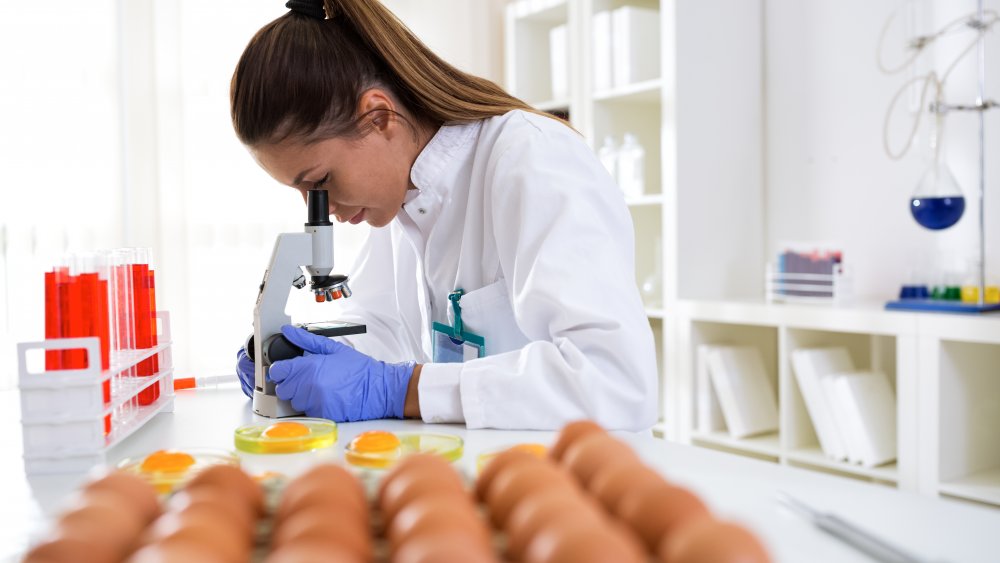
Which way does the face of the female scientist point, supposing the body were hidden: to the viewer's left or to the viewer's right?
to the viewer's left

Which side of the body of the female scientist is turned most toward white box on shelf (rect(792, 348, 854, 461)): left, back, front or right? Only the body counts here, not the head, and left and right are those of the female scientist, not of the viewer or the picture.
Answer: back

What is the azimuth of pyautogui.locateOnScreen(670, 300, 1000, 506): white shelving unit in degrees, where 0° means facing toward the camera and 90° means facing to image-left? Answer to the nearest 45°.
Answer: approximately 45°

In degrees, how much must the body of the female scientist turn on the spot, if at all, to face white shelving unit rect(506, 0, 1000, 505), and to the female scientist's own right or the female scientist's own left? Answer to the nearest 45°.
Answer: approximately 180°

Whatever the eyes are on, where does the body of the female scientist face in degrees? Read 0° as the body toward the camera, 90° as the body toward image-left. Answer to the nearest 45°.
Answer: approximately 45°

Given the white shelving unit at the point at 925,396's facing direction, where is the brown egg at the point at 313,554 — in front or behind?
in front

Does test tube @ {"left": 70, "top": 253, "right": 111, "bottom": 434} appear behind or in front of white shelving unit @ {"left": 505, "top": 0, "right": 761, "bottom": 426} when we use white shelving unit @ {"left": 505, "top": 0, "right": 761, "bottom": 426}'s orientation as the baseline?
in front

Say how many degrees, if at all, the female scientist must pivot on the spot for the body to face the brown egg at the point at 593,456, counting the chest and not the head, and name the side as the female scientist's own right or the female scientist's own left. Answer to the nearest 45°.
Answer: approximately 45° to the female scientist's own left
